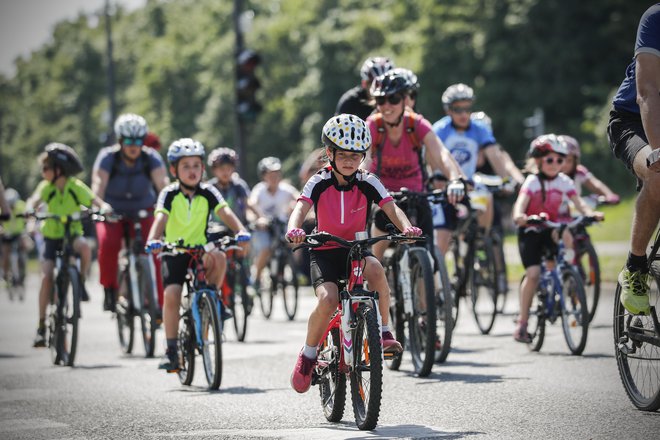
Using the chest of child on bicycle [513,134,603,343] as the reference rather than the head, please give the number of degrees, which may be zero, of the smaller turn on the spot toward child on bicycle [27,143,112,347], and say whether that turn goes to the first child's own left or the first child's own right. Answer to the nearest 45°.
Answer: approximately 135° to the first child's own right

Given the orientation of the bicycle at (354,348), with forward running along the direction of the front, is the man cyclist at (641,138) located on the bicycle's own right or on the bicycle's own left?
on the bicycle's own left

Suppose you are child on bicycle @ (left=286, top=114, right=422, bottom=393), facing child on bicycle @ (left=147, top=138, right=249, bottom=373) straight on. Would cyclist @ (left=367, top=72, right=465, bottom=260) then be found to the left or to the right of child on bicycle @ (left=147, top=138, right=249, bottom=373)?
right

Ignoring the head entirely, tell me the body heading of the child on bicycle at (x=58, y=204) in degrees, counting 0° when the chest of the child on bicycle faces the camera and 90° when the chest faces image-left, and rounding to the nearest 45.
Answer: approximately 0°

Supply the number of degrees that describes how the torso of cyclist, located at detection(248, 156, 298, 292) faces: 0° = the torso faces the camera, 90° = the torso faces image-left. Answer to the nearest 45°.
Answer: approximately 0°

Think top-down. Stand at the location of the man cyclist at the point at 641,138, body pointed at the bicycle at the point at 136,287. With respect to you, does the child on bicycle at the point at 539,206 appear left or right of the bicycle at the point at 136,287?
right

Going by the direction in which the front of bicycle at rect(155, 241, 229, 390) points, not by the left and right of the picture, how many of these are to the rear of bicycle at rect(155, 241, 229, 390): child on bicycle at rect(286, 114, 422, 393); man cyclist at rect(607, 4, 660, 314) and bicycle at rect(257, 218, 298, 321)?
1

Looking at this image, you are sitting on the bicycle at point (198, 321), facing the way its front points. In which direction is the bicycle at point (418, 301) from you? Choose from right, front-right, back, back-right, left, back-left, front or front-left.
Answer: left
